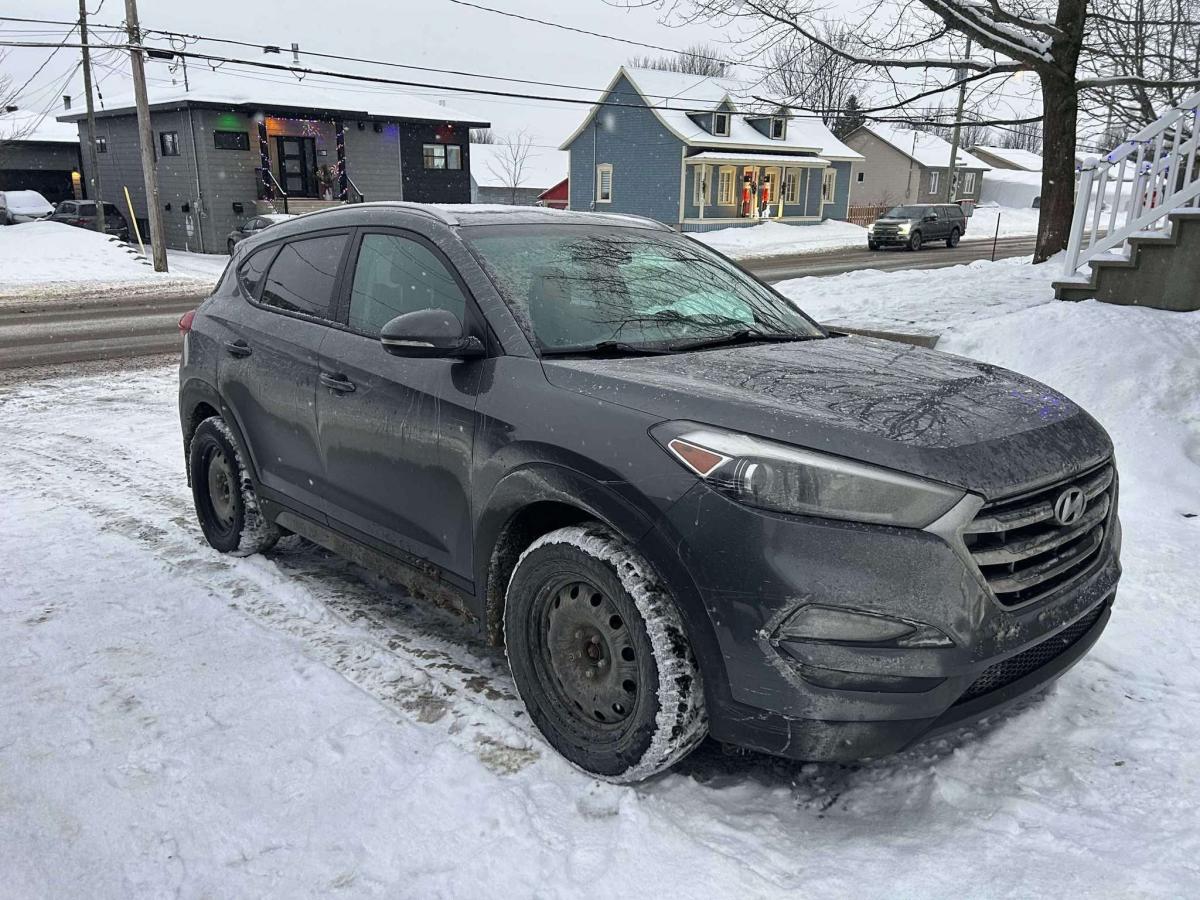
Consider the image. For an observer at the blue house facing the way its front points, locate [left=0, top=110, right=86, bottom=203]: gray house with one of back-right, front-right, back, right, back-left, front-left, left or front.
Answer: back-right

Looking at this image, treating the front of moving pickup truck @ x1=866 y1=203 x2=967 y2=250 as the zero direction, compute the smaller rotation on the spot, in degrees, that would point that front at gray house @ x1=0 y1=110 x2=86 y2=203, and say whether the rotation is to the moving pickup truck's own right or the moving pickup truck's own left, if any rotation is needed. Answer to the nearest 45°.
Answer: approximately 45° to the moving pickup truck's own right

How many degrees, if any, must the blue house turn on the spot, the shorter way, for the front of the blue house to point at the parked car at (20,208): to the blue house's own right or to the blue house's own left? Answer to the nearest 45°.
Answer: approximately 90° to the blue house's own right

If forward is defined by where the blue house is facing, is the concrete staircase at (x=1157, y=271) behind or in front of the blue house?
in front

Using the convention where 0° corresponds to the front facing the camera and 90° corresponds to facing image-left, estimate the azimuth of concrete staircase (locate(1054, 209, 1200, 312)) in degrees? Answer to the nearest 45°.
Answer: approximately 90°

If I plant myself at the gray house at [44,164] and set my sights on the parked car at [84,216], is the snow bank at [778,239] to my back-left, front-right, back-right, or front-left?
front-left

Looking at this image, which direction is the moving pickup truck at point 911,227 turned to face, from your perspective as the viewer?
facing the viewer and to the left of the viewer

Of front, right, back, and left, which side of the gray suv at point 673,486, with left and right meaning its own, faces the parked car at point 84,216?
back

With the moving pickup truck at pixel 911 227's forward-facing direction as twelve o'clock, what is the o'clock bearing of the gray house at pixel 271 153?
The gray house is roughly at 1 o'clock from the moving pickup truck.

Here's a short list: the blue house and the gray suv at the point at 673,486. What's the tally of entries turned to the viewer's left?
0

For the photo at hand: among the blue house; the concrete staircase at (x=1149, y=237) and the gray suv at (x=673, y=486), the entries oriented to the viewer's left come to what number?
1

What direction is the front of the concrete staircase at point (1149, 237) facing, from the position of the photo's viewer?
facing to the left of the viewer

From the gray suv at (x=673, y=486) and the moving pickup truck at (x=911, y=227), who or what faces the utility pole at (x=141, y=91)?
the moving pickup truck
